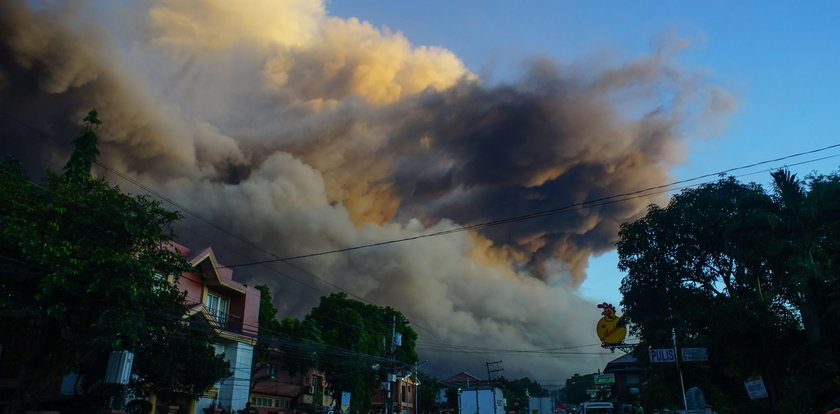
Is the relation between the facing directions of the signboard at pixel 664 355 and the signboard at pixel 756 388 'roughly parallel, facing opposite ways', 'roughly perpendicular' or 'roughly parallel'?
roughly parallel

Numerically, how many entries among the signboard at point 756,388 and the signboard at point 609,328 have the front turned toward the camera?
2

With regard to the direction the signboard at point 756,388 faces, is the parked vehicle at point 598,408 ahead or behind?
behind

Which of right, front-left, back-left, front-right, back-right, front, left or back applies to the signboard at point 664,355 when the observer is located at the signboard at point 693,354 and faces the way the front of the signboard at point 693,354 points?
front-right

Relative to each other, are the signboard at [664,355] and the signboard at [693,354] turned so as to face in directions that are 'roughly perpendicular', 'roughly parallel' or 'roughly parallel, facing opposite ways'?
roughly parallel

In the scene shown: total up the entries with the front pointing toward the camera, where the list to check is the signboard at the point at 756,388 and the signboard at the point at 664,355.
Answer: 2

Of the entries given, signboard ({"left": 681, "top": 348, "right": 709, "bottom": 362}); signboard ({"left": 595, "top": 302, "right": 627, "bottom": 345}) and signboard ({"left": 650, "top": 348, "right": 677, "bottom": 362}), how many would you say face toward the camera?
3

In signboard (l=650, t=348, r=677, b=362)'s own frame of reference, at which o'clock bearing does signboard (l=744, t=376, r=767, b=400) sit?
signboard (l=744, t=376, r=767, b=400) is roughly at 10 o'clock from signboard (l=650, t=348, r=677, b=362).

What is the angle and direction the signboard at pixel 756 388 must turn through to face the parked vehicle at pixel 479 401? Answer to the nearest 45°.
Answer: approximately 135° to its right

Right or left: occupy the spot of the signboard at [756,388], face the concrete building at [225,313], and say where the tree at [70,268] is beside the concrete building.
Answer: left

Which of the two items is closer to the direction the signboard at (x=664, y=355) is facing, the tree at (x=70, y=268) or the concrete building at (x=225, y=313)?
the tree

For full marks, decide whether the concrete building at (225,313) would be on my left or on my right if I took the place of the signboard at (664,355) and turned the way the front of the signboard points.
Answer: on my right

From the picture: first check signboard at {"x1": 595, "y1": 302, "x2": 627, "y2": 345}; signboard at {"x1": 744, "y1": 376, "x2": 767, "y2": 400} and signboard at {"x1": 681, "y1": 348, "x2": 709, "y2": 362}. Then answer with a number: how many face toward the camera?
3

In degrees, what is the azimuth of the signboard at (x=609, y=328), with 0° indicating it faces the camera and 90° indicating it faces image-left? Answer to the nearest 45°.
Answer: approximately 0°

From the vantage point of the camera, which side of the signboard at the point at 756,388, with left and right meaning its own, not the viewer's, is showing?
front
